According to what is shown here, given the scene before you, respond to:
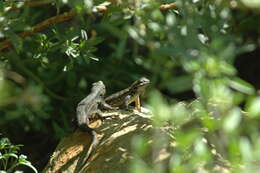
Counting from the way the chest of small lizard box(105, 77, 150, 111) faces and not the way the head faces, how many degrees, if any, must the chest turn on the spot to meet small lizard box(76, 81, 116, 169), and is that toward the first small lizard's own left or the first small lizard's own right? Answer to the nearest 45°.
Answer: approximately 135° to the first small lizard's own right

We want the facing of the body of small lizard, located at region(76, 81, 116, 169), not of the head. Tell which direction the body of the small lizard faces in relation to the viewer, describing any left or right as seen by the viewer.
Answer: facing away from the viewer and to the right of the viewer

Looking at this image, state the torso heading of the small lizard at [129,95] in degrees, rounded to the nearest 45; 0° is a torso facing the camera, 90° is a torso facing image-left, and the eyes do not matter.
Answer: approximately 270°
